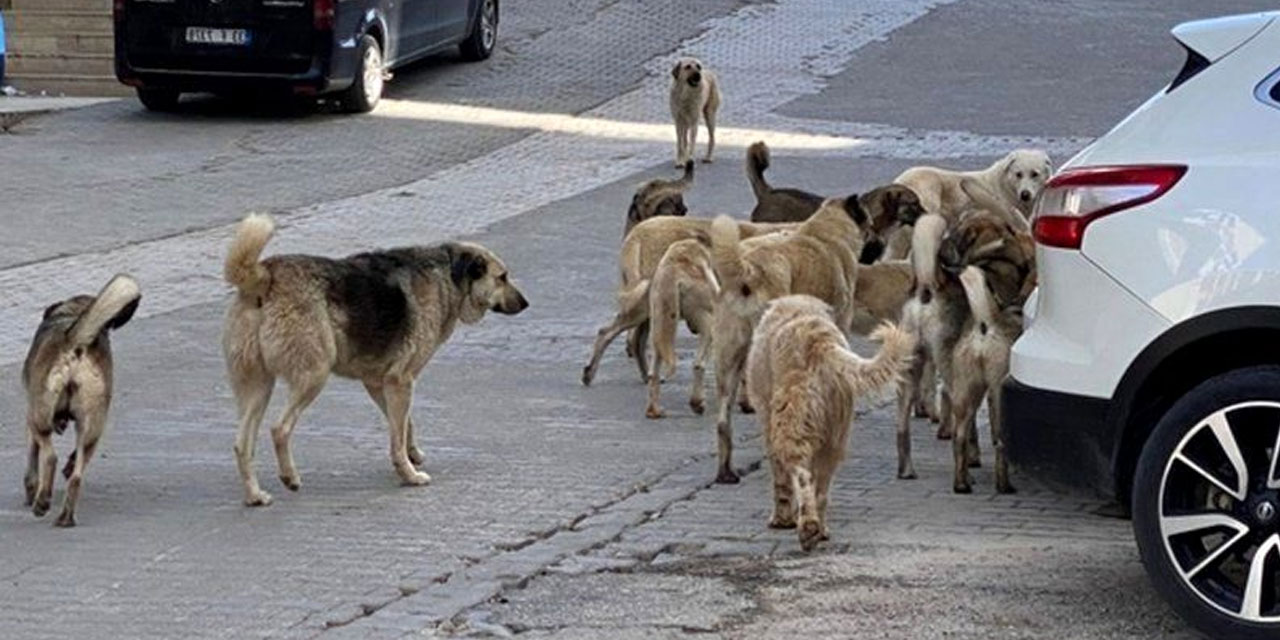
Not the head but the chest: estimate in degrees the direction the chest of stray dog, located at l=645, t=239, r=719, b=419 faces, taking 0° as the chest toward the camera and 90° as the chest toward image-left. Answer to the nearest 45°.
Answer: approximately 180°

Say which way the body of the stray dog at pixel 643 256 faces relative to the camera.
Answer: to the viewer's right

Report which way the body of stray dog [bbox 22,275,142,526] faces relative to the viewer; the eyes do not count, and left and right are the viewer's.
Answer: facing away from the viewer

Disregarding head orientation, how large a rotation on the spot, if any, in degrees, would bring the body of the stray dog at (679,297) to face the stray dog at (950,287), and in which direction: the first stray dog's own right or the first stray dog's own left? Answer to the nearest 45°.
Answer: approximately 135° to the first stray dog's own right

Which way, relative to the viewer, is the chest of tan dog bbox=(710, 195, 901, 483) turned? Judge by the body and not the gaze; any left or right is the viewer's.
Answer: facing away from the viewer and to the right of the viewer

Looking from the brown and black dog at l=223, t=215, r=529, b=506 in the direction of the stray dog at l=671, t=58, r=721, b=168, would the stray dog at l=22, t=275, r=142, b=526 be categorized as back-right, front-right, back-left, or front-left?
back-left

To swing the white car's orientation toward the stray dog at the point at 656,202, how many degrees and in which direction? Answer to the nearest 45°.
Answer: approximately 135° to its left

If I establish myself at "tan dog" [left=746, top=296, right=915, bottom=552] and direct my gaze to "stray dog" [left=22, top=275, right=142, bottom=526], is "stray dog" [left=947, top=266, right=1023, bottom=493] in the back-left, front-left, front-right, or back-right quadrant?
back-right

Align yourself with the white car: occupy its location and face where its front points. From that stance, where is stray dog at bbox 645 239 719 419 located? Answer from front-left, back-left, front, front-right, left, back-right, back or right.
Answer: back-left

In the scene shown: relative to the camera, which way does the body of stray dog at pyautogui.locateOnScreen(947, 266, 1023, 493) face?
away from the camera
